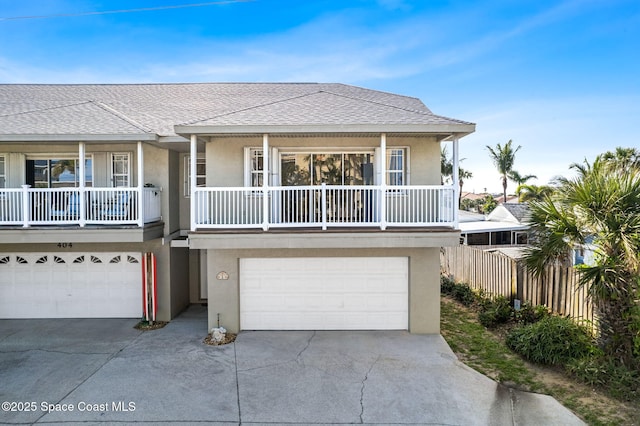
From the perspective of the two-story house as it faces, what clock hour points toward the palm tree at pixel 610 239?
The palm tree is roughly at 10 o'clock from the two-story house.

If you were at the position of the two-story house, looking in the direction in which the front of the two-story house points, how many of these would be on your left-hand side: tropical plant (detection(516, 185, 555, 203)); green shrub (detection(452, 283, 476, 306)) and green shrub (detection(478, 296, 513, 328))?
3

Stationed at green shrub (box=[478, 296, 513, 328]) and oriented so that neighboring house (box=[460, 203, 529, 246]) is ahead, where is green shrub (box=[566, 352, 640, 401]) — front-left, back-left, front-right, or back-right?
back-right

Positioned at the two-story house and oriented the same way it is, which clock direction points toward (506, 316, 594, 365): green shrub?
The green shrub is roughly at 10 o'clock from the two-story house.

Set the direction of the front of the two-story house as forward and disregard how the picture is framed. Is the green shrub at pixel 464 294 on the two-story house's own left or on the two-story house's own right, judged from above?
on the two-story house's own left

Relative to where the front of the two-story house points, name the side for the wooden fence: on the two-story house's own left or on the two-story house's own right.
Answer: on the two-story house's own left

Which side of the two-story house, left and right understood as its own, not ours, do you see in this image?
front

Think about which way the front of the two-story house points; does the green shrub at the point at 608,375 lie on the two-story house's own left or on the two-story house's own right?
on the two-story house's own left

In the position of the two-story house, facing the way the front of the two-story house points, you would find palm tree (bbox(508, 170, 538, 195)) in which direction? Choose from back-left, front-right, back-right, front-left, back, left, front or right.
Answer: back-left

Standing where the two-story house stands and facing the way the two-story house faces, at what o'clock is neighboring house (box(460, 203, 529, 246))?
The neighboring house is roughly at 8 o'clock from the two-story house.

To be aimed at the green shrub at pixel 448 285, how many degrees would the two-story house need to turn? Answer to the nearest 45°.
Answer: approximately 90° to its left

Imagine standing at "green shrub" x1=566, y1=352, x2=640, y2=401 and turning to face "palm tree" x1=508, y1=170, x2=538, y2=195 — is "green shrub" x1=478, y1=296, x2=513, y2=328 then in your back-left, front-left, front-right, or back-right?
front-left
